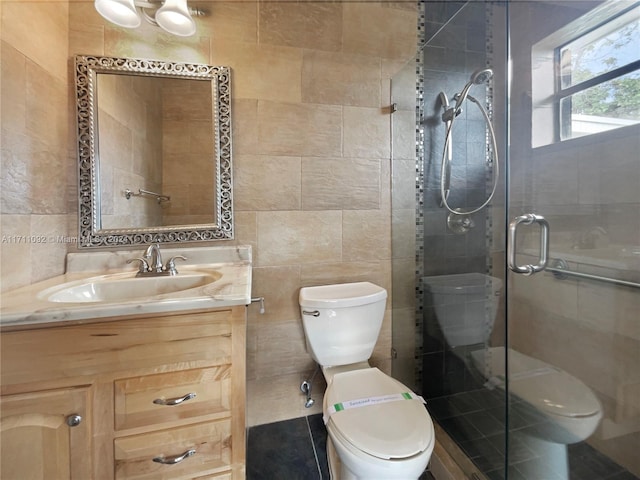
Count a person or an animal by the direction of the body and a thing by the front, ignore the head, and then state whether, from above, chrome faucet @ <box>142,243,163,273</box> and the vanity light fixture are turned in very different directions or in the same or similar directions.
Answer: same or similar directions

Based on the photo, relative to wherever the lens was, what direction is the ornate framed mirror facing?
facing the viewer and to the right of the viewer

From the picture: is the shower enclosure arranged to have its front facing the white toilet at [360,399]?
yes

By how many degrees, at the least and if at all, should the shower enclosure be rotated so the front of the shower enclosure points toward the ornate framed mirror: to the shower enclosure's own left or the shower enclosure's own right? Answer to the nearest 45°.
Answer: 0° — it already faces it

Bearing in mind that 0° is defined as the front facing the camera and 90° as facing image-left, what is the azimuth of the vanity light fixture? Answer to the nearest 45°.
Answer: approximately 315°

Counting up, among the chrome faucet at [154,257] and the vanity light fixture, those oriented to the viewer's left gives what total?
0

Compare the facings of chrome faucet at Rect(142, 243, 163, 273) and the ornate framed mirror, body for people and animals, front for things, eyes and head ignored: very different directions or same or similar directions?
same or similar directions

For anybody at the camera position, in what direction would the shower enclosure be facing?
facing the viewer and to the left of the viewer
